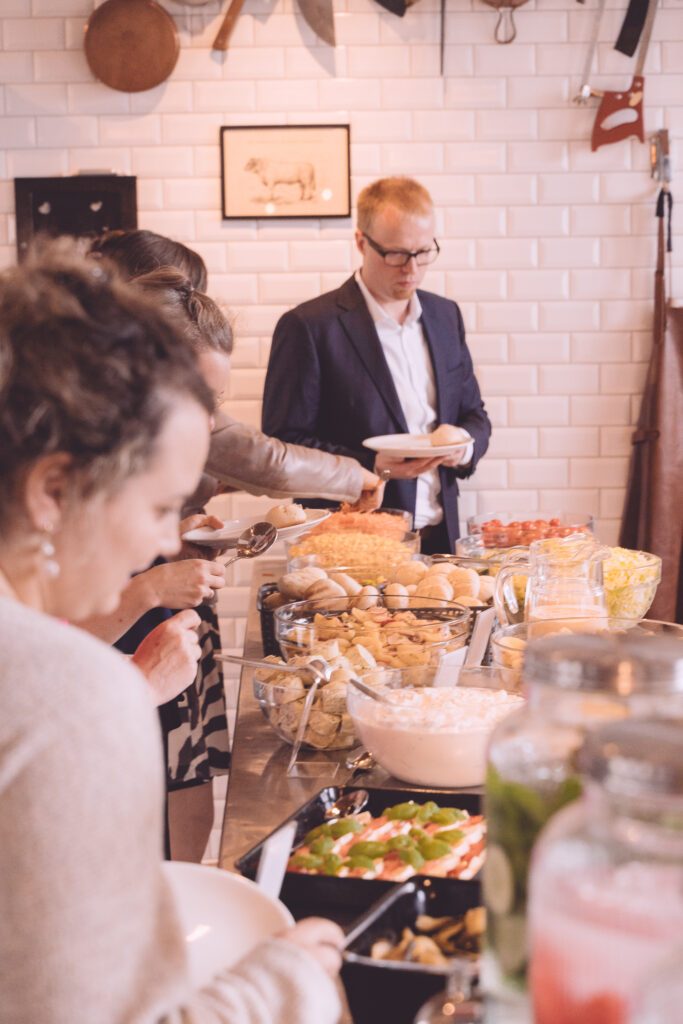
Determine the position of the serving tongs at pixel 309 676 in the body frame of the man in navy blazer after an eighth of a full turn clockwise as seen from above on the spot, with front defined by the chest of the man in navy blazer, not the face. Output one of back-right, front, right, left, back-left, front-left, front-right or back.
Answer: front

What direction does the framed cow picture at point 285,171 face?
toward the camera

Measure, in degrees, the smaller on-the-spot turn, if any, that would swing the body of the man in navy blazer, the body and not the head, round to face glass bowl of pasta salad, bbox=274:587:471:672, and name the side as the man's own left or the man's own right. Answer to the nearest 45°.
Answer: approximately 45° to the man's own right

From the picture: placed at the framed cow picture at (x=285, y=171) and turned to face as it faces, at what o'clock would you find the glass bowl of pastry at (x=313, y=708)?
The glass bowl of pastry is roughly at 12 o'clock from the framed cow picture.

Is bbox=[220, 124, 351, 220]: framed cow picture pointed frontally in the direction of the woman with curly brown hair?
yes

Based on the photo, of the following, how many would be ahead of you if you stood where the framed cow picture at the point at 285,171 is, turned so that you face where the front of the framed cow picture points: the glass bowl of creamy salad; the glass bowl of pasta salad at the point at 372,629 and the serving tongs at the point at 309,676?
3

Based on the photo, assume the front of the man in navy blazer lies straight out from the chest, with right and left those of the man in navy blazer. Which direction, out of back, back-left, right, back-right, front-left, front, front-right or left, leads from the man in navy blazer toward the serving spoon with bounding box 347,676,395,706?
front-right

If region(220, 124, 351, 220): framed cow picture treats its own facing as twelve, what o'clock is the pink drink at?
The pink drink is roughly at 12 o'clock from the framed cow picture.

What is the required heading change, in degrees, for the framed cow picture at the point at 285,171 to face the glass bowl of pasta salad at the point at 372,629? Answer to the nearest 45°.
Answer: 0° — it already faces it

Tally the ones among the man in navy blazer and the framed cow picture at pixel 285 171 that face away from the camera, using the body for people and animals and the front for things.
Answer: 0

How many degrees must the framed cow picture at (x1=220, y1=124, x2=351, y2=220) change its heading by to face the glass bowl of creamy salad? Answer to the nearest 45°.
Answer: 0° — it already faces it

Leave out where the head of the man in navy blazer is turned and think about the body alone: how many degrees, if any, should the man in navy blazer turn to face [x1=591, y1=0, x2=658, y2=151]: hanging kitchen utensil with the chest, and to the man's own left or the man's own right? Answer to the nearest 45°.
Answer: approximately 90° to the man's own left

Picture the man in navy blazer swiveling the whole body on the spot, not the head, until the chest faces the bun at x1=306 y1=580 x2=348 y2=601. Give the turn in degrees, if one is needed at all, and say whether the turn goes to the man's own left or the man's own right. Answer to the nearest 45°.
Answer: approximately 45° to the man's own right

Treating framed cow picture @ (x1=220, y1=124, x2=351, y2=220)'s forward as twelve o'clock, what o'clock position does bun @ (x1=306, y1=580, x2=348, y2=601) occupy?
The bun is roughly at 12 o'clock from the framed cow picture.
